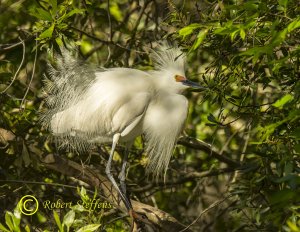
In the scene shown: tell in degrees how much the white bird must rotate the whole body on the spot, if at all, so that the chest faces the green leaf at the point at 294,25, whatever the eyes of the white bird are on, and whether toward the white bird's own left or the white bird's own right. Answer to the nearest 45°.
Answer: approximately 45° to the white bird's own right

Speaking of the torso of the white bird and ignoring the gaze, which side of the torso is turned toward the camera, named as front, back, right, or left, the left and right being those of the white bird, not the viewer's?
right
